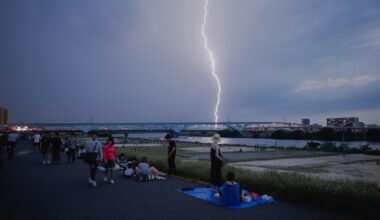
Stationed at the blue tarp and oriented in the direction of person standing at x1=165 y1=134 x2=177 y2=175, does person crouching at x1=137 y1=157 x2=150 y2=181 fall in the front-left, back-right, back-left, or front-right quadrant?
front-left

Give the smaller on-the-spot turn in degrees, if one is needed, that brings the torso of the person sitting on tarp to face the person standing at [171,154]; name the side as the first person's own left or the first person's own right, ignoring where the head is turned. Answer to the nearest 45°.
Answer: approximately 45° to the first person's own left

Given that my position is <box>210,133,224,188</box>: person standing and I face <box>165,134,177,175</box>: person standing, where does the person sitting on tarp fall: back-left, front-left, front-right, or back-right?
back-left

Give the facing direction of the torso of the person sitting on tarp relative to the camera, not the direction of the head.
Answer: away from the camera

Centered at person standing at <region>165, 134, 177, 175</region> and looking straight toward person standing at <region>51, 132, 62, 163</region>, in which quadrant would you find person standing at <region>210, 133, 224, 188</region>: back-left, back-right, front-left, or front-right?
back-left

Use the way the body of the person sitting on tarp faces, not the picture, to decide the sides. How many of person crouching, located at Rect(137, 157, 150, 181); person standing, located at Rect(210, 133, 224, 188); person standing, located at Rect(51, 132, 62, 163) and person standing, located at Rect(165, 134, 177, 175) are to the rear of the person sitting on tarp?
0

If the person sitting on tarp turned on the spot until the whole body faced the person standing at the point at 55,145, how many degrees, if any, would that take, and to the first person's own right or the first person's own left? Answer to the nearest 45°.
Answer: approximately 45° to the first person's own left

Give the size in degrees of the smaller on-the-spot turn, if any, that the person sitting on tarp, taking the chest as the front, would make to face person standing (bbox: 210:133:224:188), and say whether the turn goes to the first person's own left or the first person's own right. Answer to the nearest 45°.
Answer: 0° — they already face them

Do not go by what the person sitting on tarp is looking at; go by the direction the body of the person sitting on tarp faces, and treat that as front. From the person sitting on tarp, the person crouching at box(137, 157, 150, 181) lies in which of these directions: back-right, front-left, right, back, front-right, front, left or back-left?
front-left

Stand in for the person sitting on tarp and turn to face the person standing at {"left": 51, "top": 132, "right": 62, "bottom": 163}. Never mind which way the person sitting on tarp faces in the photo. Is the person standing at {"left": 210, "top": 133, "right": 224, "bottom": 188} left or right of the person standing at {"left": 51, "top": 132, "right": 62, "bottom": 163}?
right
